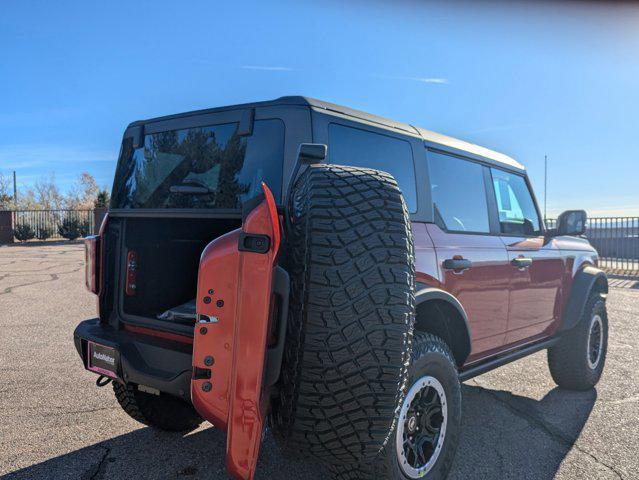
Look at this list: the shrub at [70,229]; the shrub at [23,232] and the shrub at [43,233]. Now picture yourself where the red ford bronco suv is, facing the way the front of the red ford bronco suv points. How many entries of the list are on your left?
3

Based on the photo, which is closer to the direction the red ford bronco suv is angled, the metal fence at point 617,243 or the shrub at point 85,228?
the metal fence

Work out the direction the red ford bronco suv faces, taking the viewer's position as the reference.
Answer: facing away from the viewer and to the right of the viewer

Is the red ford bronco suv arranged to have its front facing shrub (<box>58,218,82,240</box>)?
no

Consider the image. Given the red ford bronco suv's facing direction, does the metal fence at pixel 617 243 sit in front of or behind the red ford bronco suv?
in front

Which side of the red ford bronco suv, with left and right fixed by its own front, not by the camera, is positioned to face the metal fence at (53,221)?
left

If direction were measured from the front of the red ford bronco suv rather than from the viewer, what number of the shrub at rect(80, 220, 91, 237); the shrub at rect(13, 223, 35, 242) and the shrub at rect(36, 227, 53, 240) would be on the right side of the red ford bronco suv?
0

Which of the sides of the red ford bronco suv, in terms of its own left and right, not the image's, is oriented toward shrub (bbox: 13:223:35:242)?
left

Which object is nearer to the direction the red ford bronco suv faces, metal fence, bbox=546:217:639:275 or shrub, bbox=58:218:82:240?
the metal fence
